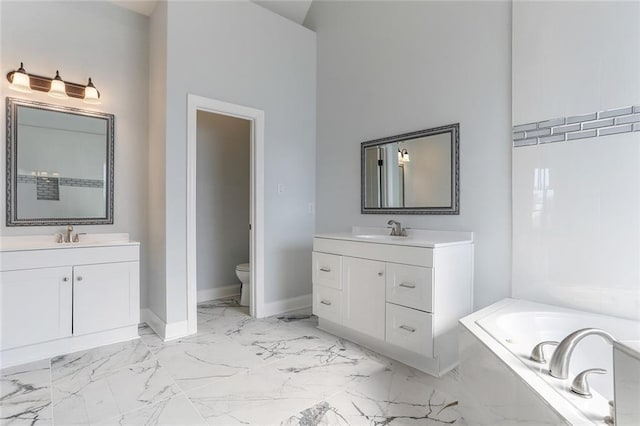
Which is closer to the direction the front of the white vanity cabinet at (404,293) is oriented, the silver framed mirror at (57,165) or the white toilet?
the silver framed mirror

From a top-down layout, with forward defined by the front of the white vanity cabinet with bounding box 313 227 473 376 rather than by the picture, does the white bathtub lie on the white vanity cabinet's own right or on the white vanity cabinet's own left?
on the white vanity cabinet's own left

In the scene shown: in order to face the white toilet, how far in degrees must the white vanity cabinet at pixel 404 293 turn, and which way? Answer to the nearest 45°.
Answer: approximately 90° to its right

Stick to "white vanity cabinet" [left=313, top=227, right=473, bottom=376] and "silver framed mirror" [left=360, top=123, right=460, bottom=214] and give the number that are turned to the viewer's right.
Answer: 0

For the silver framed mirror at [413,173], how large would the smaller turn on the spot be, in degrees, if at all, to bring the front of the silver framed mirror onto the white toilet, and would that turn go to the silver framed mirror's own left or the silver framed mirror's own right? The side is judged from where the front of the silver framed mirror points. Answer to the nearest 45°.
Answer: approximately 45° to the silver framed mirror's own right

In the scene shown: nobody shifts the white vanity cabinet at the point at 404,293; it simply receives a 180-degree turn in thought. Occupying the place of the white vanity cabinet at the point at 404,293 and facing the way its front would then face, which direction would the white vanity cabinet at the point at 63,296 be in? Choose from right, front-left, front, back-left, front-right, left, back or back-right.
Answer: back-left

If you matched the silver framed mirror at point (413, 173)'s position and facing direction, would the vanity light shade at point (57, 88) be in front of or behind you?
in front

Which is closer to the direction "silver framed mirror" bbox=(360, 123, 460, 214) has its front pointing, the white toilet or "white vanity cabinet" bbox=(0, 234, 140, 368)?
the white vanity cabinet

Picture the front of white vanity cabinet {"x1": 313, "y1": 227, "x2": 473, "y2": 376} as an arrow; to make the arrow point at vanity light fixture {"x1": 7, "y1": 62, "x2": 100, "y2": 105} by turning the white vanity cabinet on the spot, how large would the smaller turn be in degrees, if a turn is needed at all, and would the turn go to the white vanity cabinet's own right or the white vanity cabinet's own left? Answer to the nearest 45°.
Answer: approximately 45° to the white vanity cabinet's own right

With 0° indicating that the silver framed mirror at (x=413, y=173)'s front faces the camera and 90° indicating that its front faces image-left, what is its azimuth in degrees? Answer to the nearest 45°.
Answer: approximately 45°
